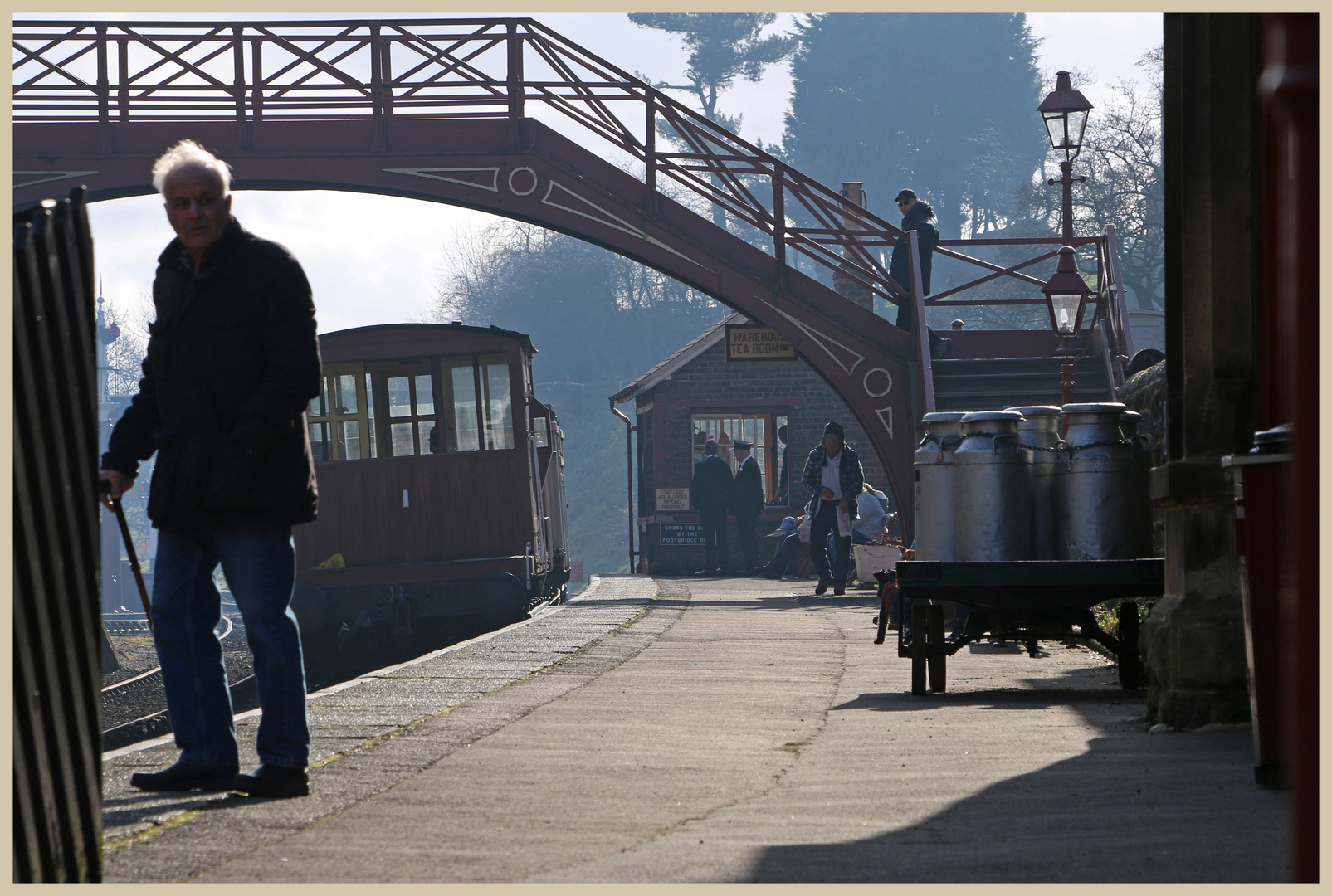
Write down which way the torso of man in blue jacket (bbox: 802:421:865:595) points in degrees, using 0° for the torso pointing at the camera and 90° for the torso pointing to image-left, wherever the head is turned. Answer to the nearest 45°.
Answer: approximately 0°

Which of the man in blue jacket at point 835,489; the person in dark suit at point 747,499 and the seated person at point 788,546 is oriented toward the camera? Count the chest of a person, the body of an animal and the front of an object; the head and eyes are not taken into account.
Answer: the man in blue jacket

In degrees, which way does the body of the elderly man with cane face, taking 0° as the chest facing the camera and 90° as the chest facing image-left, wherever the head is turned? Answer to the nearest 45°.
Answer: approximately 45°

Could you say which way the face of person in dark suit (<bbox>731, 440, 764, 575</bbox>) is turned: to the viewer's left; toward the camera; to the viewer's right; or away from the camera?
to the viewer's left

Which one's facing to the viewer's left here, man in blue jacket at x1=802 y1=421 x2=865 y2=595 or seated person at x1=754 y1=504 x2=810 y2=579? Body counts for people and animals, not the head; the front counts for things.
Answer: the seated person

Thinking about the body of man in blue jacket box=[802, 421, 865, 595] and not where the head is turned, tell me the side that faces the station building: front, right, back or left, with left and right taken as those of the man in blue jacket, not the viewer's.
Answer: back

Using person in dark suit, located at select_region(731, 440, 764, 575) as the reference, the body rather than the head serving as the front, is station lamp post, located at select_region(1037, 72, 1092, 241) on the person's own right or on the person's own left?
on the person's own left

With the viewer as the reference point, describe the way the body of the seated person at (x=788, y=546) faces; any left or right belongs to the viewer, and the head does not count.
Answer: facing to the left of the viewer
